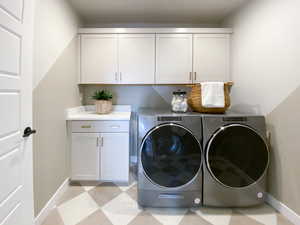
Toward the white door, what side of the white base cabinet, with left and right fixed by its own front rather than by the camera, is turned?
front

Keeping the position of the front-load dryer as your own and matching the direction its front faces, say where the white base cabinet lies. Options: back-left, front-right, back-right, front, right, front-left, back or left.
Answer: right

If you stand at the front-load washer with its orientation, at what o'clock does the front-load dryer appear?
The front-load dryer is roughly at 9 o'clock from the front-load washer.

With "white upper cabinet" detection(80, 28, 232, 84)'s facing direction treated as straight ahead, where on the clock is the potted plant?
The potted plant is roughly at 3 o'clock from the white upper cabinet.
